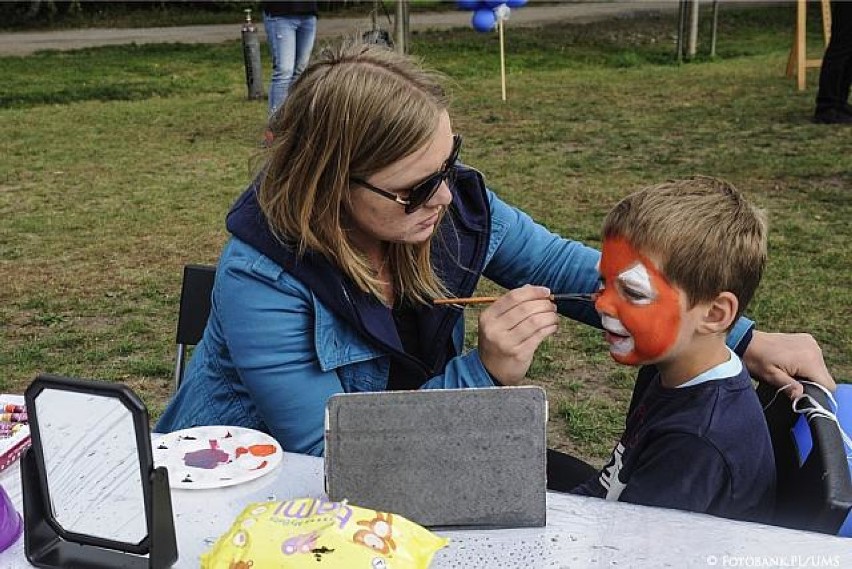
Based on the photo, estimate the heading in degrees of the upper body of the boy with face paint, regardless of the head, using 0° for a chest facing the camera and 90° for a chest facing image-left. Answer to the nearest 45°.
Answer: approximately 90°

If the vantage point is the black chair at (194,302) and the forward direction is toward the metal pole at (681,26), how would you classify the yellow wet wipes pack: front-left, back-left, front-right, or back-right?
back-right

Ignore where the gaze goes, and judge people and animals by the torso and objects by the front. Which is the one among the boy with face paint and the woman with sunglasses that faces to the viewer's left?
the boy with face paint

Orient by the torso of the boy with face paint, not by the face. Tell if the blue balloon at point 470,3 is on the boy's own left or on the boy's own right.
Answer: on the boy's own right

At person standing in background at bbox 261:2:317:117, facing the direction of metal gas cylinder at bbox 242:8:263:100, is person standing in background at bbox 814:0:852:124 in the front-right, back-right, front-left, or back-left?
back-right

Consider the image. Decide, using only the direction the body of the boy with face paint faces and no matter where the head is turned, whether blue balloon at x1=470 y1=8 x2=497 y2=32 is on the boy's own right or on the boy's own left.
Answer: on the boy's own right

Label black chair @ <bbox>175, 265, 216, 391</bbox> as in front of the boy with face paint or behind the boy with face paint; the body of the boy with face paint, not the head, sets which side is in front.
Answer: in front

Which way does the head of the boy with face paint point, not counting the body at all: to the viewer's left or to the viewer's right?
to the viewer's left

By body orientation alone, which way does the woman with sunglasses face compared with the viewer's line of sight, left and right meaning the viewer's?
facing the viewer and to the right of the viewer

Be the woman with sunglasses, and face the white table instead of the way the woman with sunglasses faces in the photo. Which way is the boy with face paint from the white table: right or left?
left

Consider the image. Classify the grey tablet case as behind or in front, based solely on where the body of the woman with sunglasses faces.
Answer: in front

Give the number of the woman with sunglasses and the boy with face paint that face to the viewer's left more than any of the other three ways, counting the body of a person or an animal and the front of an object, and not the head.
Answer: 1

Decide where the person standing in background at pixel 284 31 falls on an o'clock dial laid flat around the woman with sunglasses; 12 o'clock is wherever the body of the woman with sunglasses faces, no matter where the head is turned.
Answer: The person standing in background is roughly at 7 o'clock from the woman with sunglasses.

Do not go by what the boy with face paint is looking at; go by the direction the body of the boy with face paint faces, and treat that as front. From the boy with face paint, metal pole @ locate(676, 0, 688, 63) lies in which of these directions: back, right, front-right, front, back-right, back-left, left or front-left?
right
